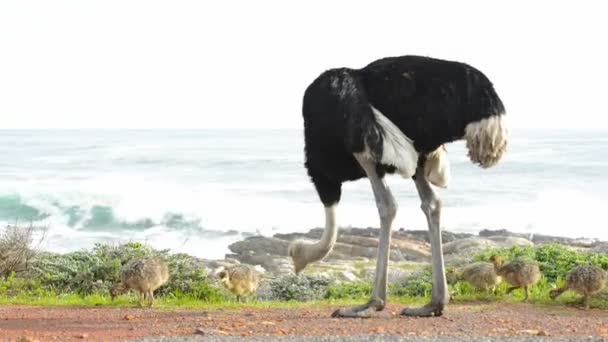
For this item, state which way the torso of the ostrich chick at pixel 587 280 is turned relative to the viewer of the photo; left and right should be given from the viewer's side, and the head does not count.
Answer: facing to the left of the viewer

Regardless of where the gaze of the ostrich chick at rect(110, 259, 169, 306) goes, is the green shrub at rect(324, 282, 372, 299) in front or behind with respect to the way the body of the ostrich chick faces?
behind

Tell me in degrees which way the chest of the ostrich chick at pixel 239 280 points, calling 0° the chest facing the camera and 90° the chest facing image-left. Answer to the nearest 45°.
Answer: approximately 90°

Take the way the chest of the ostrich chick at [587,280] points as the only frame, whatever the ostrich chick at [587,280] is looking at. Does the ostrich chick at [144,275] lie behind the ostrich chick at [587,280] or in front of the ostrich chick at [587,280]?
in front

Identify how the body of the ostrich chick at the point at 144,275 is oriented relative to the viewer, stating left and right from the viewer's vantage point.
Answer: facing to the left of the viewer

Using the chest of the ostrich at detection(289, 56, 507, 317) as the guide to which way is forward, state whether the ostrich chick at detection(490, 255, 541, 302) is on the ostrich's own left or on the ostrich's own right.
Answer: on the ostrich's own right

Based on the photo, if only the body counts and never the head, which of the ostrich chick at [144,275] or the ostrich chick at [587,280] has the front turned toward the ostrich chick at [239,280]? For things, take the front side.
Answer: the ostrich chick at [587,280]

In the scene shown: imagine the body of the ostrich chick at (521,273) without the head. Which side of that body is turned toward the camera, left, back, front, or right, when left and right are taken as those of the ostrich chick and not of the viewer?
left

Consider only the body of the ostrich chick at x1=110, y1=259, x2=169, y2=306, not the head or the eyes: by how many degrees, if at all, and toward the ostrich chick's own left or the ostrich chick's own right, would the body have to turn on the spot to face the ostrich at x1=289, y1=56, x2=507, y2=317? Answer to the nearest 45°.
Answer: approximately 135° to the ostrich chick's own left

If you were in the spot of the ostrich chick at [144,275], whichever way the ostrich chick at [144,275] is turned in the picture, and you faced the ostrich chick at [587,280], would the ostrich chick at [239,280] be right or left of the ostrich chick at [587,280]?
left

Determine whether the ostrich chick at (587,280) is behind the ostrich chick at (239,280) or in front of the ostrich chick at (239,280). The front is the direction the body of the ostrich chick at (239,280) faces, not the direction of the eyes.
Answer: behind

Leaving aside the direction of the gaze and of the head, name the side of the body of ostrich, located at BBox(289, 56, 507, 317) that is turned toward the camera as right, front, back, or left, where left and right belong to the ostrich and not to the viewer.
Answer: left

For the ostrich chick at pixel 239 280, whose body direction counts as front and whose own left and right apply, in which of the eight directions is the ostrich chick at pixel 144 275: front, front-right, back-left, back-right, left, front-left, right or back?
front-left
